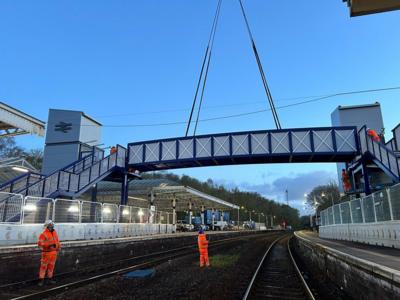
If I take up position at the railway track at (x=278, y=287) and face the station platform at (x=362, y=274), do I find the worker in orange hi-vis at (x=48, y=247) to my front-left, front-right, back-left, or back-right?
back-right

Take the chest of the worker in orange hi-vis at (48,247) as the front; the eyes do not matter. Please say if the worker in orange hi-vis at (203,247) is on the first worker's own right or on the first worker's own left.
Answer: on the first worker's own left

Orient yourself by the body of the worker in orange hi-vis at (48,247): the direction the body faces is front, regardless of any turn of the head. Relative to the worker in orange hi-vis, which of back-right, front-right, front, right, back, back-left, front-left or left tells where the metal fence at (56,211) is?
back-left

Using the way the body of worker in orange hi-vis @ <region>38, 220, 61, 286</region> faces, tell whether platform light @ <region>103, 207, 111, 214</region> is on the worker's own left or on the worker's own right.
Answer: on the worker's own left

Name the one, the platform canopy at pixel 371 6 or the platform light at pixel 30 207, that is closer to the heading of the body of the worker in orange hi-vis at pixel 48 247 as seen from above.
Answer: the platform canopy

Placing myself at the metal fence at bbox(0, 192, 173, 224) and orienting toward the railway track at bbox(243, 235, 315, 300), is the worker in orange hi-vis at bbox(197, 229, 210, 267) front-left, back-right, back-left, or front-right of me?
front-left

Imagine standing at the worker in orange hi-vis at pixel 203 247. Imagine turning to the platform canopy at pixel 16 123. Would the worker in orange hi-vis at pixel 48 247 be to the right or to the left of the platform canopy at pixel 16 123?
left

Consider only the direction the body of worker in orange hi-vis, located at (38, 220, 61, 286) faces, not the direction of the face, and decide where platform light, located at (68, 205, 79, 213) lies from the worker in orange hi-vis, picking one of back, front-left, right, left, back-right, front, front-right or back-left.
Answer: back-left

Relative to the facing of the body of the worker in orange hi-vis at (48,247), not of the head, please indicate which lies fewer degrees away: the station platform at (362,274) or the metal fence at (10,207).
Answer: the station platform

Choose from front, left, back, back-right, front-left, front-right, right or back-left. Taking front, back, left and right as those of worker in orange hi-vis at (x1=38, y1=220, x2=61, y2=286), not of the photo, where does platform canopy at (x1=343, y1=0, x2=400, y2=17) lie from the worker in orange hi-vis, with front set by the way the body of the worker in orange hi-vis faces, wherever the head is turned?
front

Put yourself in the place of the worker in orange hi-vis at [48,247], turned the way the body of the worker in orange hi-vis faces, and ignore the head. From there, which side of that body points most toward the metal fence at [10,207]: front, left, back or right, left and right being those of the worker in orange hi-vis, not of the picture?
back

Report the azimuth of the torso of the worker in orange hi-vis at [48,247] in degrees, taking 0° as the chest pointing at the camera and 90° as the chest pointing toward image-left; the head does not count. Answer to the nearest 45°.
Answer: approximately 315°
